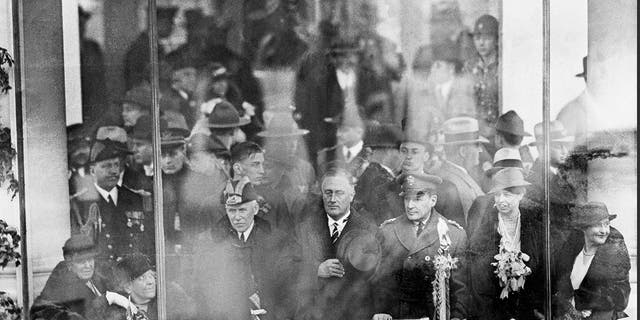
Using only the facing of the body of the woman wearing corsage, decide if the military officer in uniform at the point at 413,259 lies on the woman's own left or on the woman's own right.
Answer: on the woman's own right

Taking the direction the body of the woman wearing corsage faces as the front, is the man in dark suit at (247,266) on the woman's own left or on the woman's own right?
on the woman's own right

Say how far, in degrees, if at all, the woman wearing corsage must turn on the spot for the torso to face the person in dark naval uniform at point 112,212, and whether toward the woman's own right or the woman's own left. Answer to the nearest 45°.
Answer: approximately 90° to the woman's own right

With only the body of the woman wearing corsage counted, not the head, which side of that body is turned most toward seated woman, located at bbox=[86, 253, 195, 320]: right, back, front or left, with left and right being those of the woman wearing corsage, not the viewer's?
right

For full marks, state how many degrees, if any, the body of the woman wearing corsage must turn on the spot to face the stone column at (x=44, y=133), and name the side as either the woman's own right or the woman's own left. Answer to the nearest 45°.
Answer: approximately 90° to the woman's own right

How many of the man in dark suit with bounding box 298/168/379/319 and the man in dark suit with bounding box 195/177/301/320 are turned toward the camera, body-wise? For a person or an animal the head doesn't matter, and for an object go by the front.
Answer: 2

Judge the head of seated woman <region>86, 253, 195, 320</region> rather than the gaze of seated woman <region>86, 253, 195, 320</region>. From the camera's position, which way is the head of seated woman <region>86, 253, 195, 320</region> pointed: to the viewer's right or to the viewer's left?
to the viewer's right

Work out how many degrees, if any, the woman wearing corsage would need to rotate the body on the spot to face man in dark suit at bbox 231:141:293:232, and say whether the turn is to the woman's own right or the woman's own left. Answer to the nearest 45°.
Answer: approximately 90° to the woman's own right

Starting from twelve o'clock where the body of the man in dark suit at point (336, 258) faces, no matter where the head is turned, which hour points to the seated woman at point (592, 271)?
The seated woman is roughly at 9 o'clock from the man in dark suit.

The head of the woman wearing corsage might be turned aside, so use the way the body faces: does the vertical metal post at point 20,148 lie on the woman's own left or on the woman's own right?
on the woman's own right

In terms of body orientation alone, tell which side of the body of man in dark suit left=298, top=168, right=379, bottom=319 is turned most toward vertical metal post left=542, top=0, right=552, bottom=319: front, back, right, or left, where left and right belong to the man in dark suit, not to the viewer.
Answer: left
